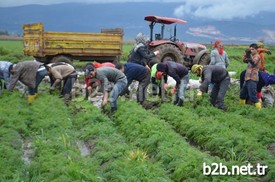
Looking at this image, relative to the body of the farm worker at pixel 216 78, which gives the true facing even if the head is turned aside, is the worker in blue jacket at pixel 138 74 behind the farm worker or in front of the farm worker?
in front

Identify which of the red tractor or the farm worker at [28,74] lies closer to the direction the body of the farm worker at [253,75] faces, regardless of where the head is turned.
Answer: the farm worker

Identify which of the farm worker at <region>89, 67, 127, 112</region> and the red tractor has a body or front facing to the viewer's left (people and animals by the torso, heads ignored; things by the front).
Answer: the farm worker

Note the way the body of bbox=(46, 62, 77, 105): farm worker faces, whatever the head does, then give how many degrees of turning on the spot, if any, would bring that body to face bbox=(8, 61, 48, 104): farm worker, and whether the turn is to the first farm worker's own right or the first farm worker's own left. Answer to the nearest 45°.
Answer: approximately 45° to the first farm worker's own left

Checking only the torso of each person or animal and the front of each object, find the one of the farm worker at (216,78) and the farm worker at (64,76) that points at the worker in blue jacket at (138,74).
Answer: the farm worker at (216,78)

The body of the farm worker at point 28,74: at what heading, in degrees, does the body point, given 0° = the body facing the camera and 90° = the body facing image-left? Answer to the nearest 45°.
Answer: approximately 90°

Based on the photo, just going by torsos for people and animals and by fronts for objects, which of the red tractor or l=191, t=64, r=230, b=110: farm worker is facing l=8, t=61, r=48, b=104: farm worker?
l=191, t=64, r=230, b=110: farm worker

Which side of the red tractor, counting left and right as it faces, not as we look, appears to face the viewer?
right

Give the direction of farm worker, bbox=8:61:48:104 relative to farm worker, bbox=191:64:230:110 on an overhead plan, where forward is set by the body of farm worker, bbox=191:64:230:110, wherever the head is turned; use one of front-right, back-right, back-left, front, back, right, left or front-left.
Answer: front

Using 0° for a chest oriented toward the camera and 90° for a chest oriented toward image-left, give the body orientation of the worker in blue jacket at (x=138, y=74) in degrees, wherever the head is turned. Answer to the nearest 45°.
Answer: approximately 90°

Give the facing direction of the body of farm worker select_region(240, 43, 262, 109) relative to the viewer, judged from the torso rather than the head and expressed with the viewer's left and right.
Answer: facing the viewer and to the left of the viewer

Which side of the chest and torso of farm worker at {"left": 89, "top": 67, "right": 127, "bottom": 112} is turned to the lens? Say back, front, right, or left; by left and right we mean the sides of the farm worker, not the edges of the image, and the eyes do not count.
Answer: left

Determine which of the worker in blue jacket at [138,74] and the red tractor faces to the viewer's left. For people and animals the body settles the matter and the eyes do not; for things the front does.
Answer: the worker in blue jacket

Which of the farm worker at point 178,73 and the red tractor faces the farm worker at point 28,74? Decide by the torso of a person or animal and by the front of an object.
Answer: the farm worker at point 178,73

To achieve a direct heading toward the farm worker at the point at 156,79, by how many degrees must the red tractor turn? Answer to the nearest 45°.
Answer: approximately 90° to its right

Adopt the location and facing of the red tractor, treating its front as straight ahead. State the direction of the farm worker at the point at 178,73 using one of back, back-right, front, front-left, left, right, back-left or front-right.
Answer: right

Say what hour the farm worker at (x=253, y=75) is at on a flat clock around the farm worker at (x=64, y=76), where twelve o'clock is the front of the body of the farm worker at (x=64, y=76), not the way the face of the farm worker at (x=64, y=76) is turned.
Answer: the farm worker at (x=253, y=75) is roughly at 7 o'clock from the farm worker at (x=64, y=76).
